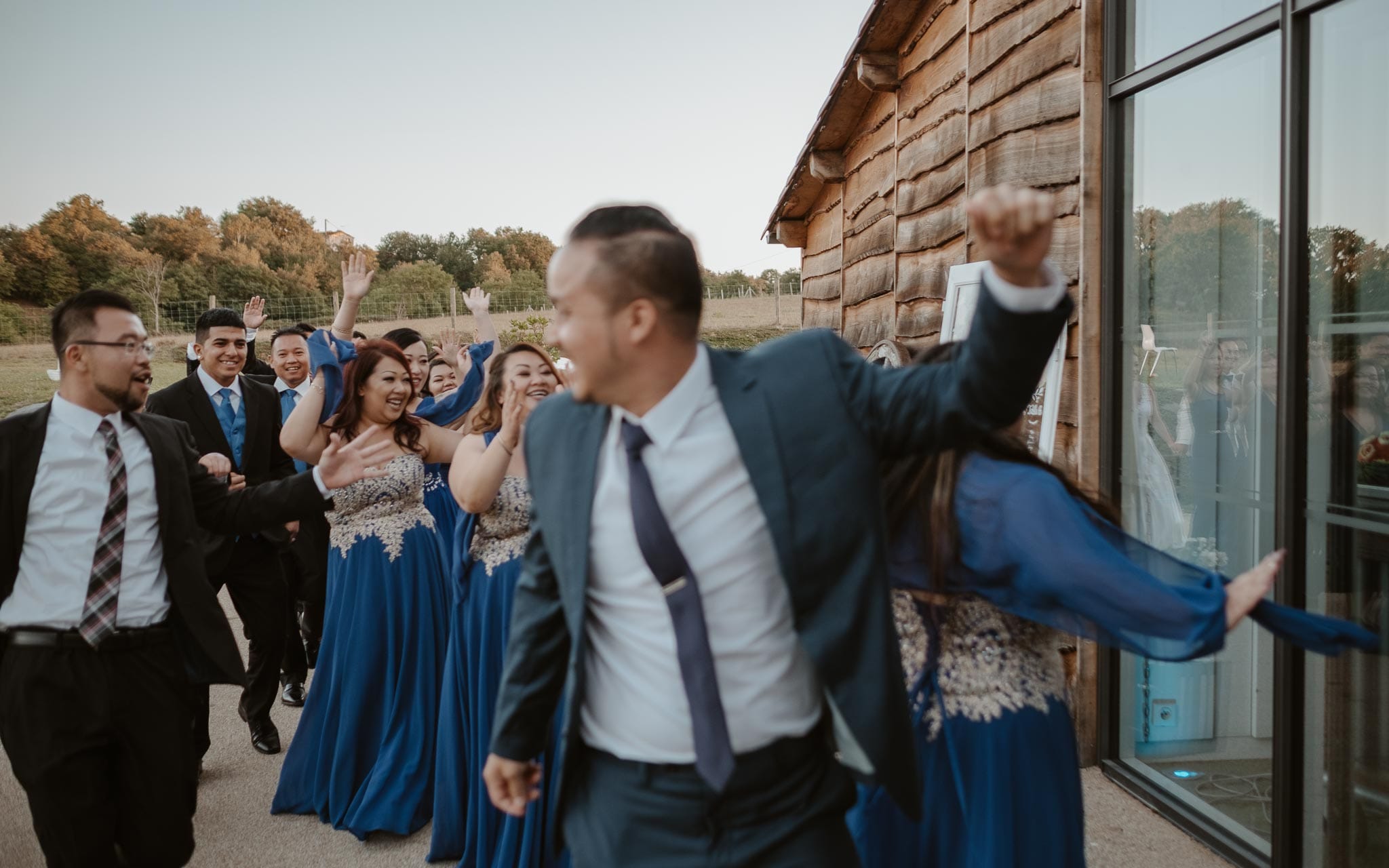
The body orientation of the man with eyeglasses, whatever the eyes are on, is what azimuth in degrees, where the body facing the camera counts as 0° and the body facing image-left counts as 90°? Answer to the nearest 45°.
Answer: approximately 315°

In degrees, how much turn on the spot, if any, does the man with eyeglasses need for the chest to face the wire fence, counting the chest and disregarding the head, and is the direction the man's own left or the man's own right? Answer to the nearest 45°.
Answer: approximately 135° to the man's own left

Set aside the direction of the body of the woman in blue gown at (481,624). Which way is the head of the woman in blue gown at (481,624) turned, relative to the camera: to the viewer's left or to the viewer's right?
to the viewer's right

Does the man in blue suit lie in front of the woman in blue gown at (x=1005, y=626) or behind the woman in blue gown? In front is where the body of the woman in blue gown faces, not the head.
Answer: behind

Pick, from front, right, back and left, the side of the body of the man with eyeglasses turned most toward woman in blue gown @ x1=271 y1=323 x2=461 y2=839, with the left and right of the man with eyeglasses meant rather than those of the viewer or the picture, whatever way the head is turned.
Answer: left

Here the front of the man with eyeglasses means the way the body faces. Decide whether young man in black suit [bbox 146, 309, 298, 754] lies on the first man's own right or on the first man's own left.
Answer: on the first man's own left

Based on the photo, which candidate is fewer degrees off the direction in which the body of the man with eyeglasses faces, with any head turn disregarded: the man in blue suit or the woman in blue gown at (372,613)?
the man in blue suit

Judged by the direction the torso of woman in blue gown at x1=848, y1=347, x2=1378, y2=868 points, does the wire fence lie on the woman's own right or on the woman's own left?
on the woman's own left

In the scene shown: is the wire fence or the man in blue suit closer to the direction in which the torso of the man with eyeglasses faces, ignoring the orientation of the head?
the man in blue suit

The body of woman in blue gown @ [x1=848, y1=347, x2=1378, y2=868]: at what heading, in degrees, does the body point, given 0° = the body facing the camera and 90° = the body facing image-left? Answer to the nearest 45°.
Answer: approximately 225°
